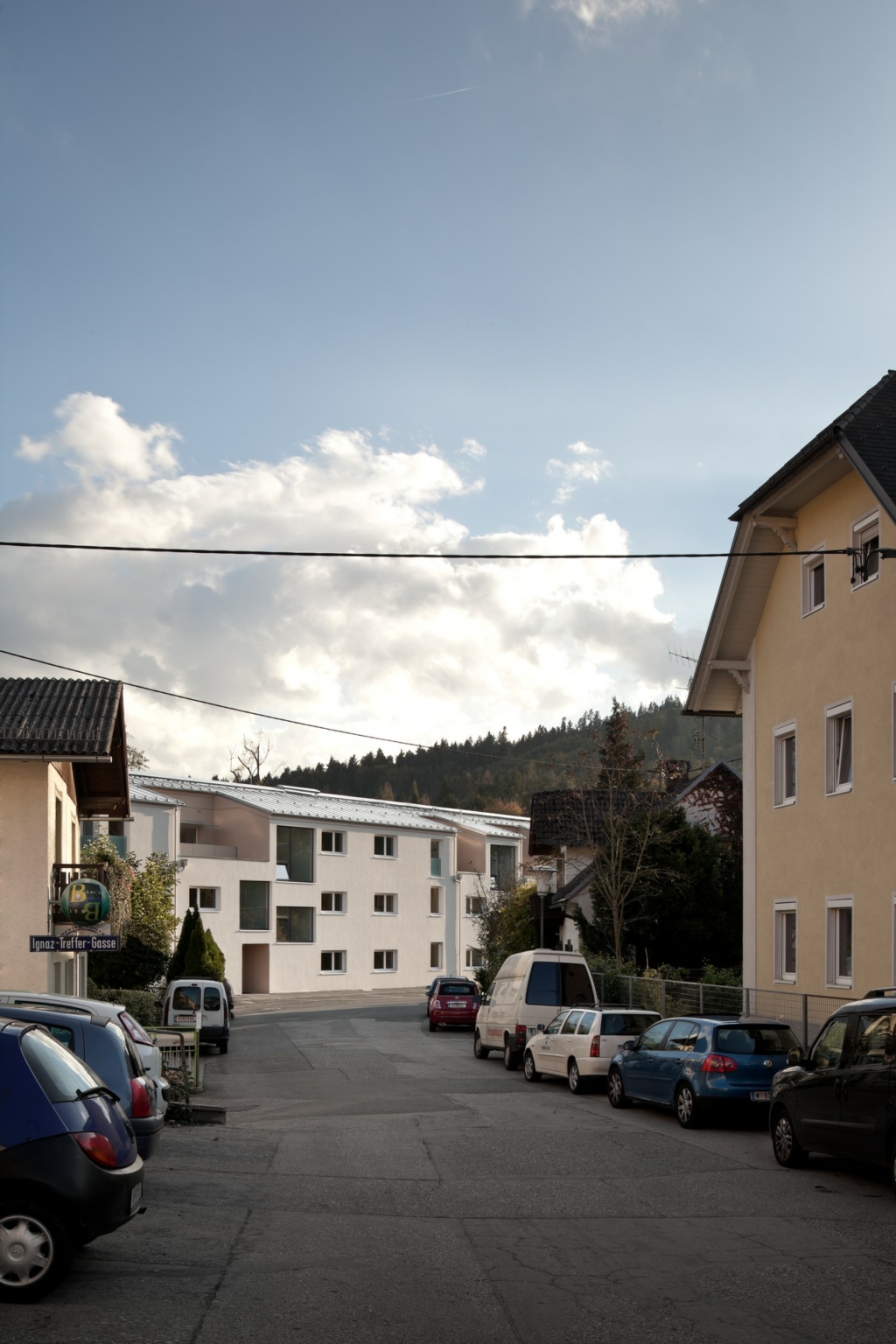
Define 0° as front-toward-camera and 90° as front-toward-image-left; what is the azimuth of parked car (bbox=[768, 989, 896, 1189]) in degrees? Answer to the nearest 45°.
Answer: approximately 135°

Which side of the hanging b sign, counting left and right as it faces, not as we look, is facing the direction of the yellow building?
left

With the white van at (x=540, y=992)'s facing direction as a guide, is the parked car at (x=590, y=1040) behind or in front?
behind

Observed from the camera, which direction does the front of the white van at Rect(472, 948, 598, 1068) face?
facing away from the viewer and to the left of the viewer

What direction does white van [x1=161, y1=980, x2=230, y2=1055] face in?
away from the camera

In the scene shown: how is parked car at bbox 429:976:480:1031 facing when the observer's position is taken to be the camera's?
facing away from the viewer

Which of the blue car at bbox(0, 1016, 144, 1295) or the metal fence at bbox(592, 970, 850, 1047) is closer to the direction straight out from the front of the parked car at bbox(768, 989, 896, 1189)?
the metal fence

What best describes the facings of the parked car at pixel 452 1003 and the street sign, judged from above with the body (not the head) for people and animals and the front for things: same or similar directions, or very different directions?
very different directions
